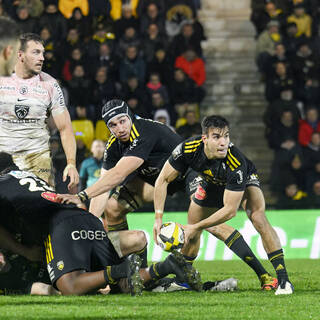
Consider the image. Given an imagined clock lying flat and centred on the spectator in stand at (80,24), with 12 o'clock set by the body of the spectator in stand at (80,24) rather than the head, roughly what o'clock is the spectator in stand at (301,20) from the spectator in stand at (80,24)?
the spectator in stand at (301,20) is roughly at 9 o'clock from the spectator in stand at (80,24).

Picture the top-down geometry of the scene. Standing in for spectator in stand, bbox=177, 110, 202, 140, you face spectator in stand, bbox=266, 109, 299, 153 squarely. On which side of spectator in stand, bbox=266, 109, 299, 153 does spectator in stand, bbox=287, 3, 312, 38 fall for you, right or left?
left

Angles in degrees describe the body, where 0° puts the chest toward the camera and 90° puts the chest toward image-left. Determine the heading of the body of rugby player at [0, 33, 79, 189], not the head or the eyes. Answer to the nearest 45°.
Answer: approximately 0°

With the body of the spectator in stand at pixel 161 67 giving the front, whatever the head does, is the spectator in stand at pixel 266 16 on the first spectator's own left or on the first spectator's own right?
on the first spectator's own left

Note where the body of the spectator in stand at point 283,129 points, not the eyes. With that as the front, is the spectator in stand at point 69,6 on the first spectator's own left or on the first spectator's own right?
on the first spectator's own right

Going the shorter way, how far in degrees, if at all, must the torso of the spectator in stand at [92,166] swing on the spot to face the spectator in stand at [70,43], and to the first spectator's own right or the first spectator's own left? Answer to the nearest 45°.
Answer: approximately 135° to the first spectator's own left

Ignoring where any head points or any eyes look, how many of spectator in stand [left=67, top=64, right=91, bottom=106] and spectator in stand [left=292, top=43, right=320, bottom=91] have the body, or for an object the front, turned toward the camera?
2

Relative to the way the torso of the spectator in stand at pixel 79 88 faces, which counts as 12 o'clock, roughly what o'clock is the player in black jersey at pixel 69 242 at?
The player in black jersey is roughly at 12 o'clock from the spectator in stand.

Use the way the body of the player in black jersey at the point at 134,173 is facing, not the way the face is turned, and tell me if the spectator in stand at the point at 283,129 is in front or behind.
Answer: behind
